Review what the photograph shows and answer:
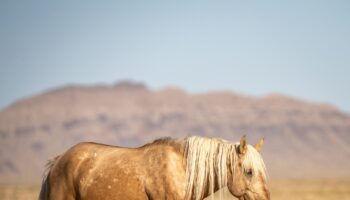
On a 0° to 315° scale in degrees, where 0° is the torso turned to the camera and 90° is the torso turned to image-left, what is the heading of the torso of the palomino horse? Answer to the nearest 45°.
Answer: approximately 270°
